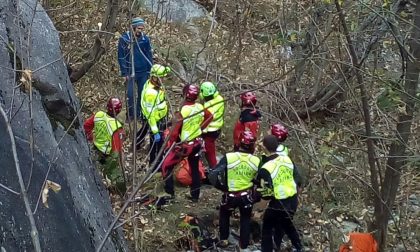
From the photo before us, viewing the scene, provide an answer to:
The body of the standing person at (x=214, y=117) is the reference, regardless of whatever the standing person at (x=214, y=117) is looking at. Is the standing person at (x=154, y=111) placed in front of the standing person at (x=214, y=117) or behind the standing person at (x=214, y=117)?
in front

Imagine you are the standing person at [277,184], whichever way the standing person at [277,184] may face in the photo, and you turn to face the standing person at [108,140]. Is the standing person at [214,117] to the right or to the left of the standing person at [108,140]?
right

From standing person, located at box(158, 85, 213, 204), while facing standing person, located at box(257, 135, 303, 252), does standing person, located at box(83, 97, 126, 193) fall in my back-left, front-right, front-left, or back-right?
back-right

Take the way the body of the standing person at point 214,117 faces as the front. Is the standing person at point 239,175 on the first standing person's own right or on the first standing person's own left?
on the first standing person's own left

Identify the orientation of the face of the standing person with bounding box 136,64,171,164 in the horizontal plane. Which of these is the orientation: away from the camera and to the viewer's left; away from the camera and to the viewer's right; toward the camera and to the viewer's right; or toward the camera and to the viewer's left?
toward the camera and to the viewer's right

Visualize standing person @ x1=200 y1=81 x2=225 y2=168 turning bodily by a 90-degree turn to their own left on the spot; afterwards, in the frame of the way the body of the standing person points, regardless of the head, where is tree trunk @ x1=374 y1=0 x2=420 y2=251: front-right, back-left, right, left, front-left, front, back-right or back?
front-left
